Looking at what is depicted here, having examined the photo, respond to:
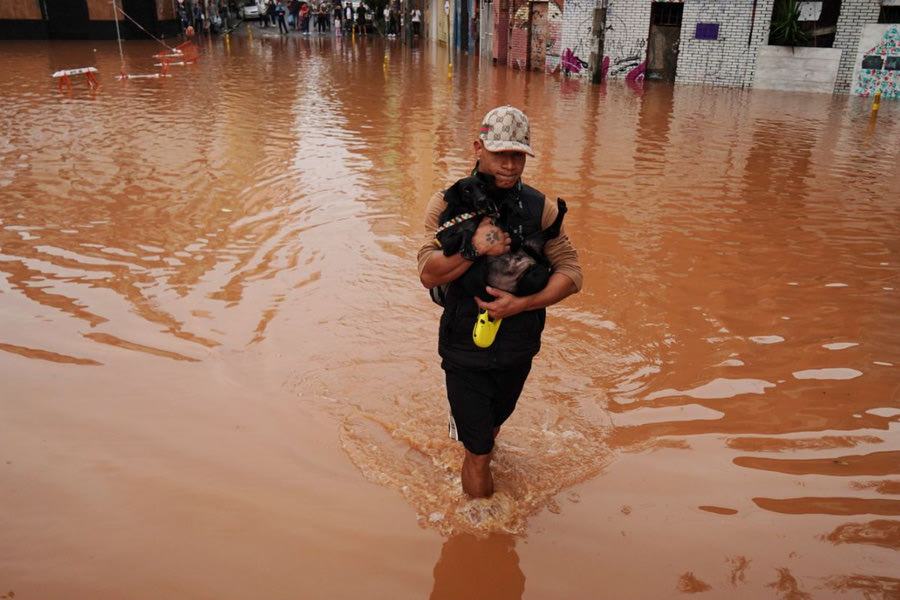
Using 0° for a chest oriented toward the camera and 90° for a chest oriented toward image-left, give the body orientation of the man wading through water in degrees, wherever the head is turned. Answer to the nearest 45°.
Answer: approximately 0°

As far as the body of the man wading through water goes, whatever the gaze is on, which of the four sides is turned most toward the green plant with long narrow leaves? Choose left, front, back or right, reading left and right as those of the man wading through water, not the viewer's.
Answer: back

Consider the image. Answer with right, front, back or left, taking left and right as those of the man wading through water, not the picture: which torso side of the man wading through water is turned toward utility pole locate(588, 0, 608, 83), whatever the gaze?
back
